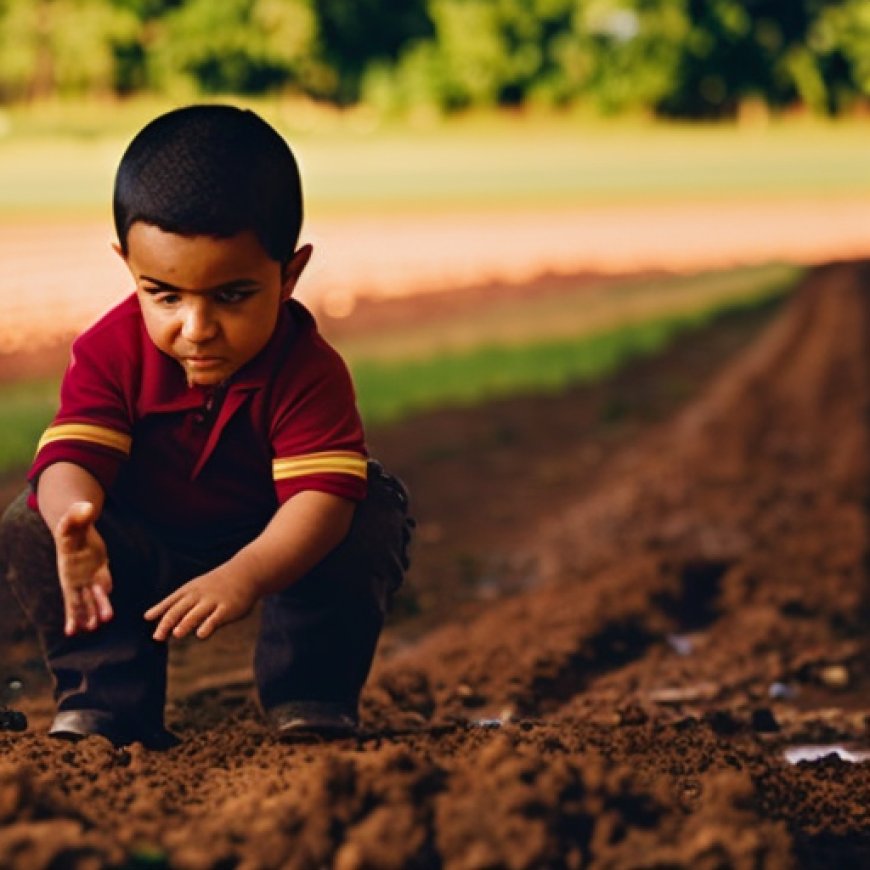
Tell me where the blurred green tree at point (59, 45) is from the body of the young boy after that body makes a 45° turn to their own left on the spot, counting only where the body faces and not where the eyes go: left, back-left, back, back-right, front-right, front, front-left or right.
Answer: back-left

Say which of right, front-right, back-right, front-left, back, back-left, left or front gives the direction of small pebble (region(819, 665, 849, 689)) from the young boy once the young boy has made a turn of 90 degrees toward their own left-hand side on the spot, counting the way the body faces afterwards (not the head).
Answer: front-left

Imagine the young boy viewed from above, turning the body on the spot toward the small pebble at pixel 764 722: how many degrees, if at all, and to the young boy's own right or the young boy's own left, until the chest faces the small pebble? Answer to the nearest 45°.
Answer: approximately 135° to the young boy's own left

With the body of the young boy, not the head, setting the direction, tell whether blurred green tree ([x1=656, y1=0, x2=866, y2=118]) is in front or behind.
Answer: behind

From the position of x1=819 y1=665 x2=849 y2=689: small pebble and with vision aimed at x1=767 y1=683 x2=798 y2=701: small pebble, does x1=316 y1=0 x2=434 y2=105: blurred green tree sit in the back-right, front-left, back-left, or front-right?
back-right

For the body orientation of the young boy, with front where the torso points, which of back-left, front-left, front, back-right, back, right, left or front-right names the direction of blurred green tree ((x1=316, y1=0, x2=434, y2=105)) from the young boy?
back

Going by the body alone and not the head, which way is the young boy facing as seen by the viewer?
toward the camera

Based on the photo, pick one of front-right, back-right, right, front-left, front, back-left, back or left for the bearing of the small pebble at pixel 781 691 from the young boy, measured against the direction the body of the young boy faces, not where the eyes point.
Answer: back-left
